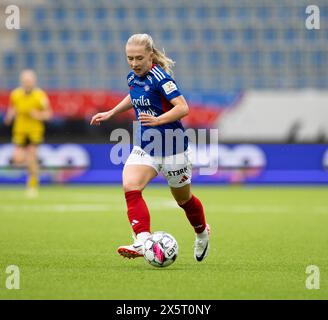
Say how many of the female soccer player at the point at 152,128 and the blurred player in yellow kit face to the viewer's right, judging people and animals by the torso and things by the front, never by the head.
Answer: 0

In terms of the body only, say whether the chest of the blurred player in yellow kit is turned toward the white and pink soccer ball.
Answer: yes

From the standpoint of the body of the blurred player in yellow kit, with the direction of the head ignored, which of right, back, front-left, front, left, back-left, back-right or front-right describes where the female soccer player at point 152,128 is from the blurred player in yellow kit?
front

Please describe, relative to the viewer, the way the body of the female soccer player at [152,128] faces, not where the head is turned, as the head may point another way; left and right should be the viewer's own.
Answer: facing the viewer and to the left of the viewer

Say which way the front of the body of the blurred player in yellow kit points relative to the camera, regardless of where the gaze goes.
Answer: toward the camera

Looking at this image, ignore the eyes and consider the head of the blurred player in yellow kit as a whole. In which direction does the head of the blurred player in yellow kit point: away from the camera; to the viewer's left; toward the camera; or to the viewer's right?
toward the camera

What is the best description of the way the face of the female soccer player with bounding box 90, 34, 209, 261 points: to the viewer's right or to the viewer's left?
to the viewer's left
